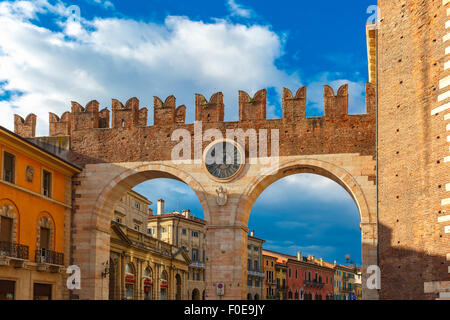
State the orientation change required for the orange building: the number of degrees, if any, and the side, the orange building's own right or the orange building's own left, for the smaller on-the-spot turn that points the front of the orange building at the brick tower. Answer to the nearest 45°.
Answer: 0° — it already faces it

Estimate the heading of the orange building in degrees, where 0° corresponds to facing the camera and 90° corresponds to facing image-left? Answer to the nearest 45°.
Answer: approximately 315°

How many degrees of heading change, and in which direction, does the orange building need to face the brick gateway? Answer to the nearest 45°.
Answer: approximately 45° to its left

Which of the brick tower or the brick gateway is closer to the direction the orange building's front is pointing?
the brick tower
